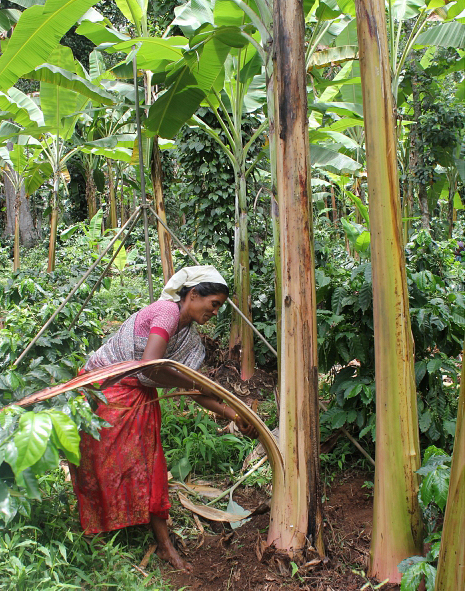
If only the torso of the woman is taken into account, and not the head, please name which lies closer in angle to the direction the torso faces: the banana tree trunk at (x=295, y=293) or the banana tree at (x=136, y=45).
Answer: the banana tree trunk

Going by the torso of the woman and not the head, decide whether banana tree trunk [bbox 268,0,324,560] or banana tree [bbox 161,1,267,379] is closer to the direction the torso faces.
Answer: the banana tree trunk

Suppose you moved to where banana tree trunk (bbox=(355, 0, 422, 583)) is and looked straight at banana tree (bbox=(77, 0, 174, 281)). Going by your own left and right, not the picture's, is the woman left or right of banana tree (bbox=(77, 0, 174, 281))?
left

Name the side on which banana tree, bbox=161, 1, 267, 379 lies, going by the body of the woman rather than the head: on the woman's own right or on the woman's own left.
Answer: on the woman's own left

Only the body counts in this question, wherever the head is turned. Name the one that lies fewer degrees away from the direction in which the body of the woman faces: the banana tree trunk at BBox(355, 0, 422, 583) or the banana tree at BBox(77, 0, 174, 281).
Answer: the banana tree trunk

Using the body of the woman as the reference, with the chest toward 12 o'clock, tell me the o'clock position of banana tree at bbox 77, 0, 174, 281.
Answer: The banana tree is roughly at 9 o'clock from the woman.

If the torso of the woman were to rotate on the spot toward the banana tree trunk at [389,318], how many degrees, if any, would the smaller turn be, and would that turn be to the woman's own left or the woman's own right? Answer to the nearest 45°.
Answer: approximately 45° to the woman's own right

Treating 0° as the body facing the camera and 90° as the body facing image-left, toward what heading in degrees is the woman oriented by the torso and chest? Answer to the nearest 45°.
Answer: approximately 270°

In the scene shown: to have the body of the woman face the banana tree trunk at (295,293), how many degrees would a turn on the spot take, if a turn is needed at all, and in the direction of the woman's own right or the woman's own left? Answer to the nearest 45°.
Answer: approximately 45° to the woman's own right

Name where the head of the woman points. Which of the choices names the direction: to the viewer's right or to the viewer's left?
to the viewer's right
